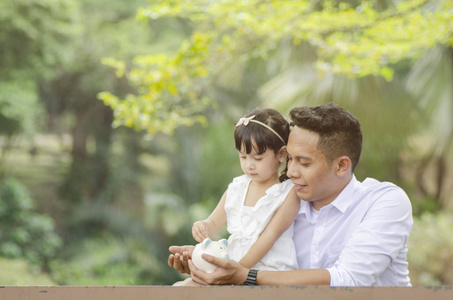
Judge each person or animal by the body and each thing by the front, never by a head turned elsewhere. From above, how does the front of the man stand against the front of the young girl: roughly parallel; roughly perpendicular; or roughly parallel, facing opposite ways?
roughly parallel

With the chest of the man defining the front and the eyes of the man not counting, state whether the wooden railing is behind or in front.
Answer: in front

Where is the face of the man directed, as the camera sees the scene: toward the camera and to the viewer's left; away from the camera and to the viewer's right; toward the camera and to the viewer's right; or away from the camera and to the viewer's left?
toward the camera and to the viewer's left

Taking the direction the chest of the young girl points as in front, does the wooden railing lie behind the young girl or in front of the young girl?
in front

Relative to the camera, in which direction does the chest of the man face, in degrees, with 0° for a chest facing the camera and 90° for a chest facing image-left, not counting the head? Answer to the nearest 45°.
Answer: approximately 45°

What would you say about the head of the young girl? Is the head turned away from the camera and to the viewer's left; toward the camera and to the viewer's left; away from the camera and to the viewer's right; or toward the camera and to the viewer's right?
toward the camera and to the viewer's left

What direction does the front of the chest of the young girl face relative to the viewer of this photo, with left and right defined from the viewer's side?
facing the viewer and to the left of the viewer
